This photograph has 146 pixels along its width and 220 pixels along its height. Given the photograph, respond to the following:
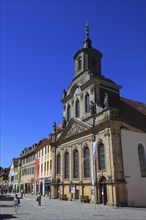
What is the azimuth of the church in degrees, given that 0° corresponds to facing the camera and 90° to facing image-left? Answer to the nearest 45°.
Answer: approximately 45°
